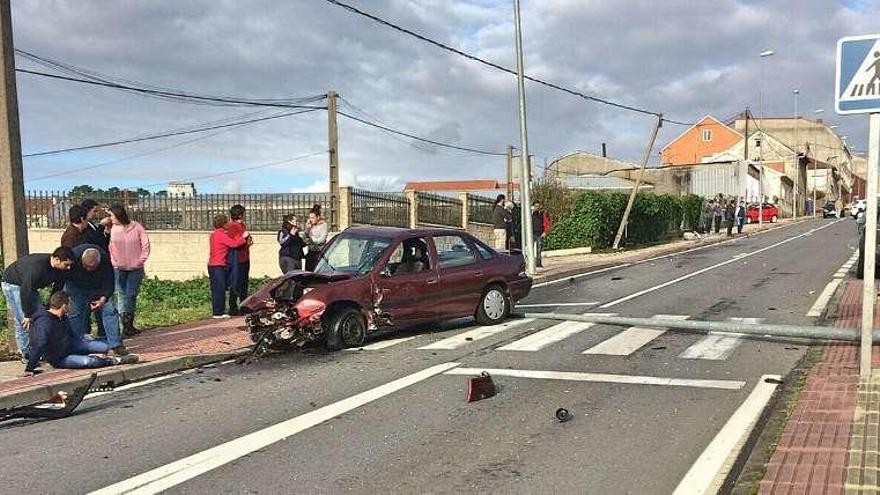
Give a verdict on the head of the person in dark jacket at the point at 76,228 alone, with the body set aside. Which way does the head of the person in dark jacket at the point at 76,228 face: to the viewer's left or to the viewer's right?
to the viewer's right

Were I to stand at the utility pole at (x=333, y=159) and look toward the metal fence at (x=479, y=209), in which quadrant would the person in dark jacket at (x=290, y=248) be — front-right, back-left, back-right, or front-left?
back-right

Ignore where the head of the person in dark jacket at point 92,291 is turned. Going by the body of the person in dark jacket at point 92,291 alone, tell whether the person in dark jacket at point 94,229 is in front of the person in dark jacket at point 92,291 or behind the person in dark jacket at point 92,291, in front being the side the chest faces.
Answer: behind

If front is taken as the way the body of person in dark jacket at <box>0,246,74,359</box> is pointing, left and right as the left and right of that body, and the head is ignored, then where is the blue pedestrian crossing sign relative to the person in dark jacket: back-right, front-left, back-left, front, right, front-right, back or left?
front-right

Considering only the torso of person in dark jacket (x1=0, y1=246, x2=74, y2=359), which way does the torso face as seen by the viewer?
to the viewer's right

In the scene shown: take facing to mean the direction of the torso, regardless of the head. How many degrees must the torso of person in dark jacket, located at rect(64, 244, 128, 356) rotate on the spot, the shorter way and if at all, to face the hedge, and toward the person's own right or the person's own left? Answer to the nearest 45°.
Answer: approximately 135° to the person's own left

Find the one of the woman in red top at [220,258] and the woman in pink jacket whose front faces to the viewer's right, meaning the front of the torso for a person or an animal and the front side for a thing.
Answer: the woman in red top

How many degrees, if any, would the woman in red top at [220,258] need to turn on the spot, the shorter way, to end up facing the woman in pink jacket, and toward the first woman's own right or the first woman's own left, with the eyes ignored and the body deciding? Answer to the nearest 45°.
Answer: approximately 135° to the first woman's own right

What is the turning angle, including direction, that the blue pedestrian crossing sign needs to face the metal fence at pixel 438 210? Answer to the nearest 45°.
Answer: approximately 135° to its right

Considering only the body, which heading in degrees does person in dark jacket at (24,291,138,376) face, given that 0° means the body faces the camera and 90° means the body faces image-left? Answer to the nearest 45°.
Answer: approximately 270°

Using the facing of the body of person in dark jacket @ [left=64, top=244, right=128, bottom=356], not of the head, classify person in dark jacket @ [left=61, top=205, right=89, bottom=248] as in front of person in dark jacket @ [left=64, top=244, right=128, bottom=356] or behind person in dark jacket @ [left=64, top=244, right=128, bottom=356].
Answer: behind

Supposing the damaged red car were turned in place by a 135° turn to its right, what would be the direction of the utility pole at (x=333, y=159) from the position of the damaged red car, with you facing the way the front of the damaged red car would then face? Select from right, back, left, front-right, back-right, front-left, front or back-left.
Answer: front

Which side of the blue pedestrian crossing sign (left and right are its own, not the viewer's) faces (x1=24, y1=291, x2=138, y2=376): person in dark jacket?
right

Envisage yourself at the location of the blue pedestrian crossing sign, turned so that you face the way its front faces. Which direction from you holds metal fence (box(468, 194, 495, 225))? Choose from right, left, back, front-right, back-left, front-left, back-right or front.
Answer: back-right
